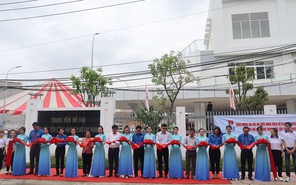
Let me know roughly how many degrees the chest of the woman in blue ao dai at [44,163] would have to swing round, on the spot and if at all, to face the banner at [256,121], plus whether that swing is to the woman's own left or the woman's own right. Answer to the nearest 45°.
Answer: approximately 90° to the woman's own left

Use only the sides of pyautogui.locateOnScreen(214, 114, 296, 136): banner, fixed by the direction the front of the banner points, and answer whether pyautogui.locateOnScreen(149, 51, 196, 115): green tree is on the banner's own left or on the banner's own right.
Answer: on the banner's own right

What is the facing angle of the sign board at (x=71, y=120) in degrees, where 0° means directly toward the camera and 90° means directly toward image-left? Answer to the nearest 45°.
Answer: approximately 0°

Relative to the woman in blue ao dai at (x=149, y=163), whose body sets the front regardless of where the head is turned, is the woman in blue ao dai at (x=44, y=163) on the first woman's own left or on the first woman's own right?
on the first woman's own right

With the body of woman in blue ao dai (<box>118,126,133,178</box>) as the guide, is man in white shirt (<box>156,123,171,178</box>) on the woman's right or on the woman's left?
on the woman's left

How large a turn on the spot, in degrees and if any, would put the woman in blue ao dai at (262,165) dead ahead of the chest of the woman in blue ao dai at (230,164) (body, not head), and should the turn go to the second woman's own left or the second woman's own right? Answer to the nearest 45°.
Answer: approximately 90° to the second woman's own left
